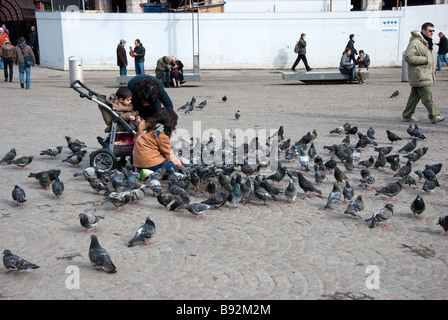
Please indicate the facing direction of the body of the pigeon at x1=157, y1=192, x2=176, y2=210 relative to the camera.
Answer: to the viewer's left

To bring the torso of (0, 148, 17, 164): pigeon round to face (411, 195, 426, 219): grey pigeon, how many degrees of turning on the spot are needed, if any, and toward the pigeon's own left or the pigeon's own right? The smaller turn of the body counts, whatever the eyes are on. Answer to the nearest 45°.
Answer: approximately 45° to the pigeon's own right

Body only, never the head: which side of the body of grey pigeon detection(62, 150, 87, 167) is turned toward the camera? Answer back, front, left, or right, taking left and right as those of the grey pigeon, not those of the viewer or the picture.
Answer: right

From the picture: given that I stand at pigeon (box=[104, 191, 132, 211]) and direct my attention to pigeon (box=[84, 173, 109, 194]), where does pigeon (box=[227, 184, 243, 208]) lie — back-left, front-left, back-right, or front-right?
back-right

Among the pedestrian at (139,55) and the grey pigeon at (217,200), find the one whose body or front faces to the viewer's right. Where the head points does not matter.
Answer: the grey pigeon

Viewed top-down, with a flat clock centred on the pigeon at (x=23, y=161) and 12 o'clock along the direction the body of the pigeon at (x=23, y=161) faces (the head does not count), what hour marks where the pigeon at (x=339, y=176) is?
the pigeon at (x=339, y=176) is roughly at 1 o'clock from the pigeon at (x=23, y=161).

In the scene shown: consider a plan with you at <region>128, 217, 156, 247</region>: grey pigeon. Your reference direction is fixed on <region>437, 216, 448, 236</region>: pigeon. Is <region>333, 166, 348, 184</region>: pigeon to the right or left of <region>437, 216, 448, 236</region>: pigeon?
left

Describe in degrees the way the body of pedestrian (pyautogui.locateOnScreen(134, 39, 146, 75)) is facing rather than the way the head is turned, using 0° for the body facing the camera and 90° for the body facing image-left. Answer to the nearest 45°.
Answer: approximately 90°
